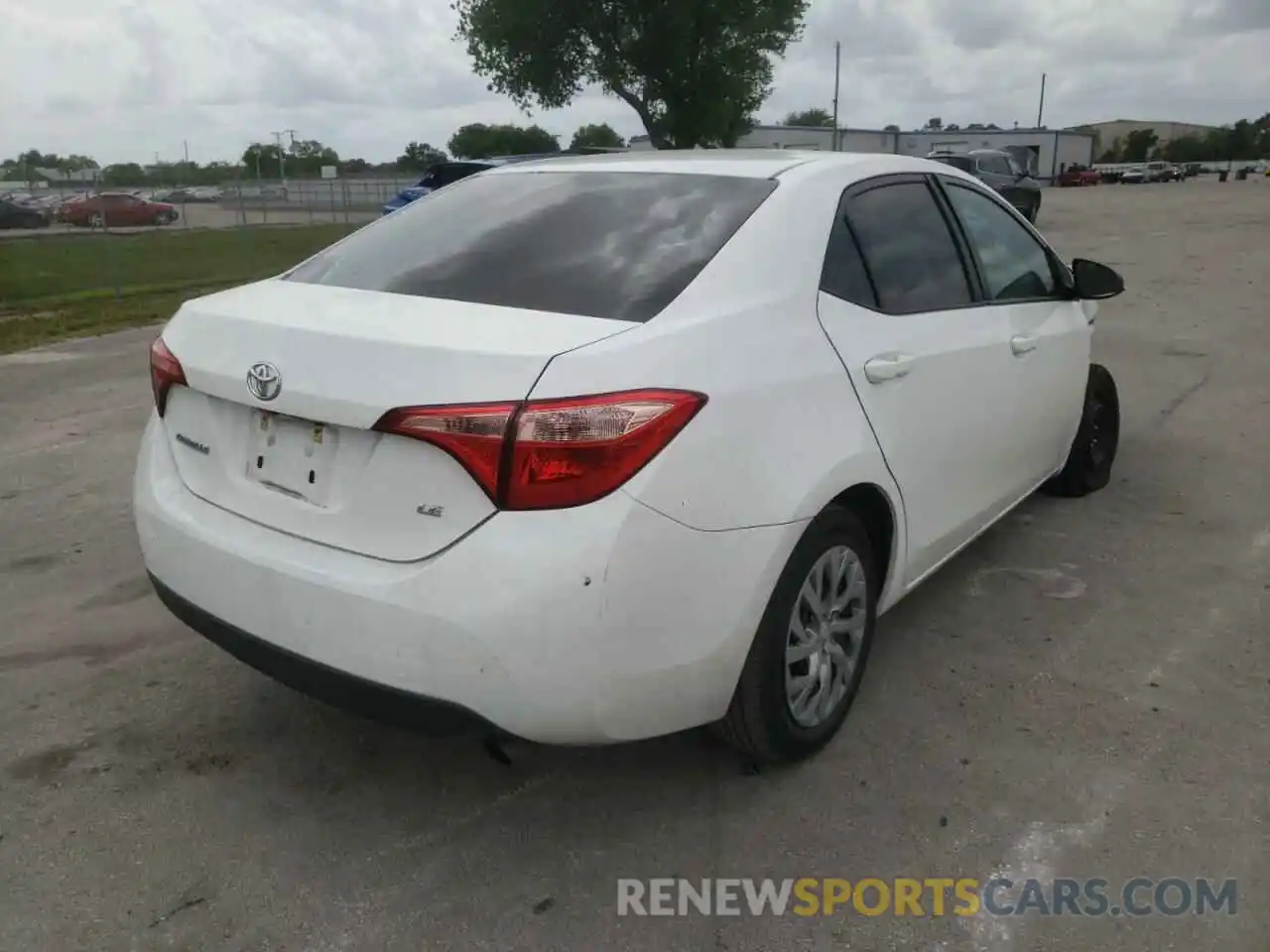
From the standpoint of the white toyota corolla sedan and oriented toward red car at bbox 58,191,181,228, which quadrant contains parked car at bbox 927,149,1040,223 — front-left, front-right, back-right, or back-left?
front-right

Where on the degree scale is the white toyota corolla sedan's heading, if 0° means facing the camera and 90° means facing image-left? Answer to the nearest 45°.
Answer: approximately 225°

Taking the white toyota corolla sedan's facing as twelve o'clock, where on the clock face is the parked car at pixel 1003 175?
The parked car is roughly at 11 o'clock from the white toyota corolla sedan.

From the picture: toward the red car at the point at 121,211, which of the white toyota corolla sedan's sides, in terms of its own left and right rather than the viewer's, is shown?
left

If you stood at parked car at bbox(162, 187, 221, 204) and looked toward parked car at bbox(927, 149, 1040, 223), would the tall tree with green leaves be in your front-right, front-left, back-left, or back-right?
front-left
